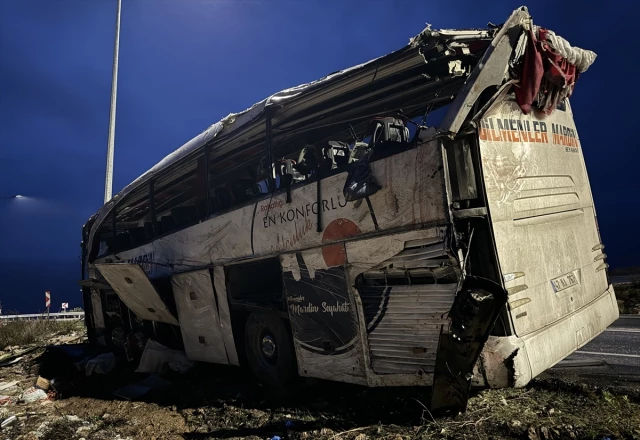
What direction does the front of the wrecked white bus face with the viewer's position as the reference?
facing away from the viewer and to the left of the viewer

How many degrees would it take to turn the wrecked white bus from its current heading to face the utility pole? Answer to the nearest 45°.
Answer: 0° — it already faces it
